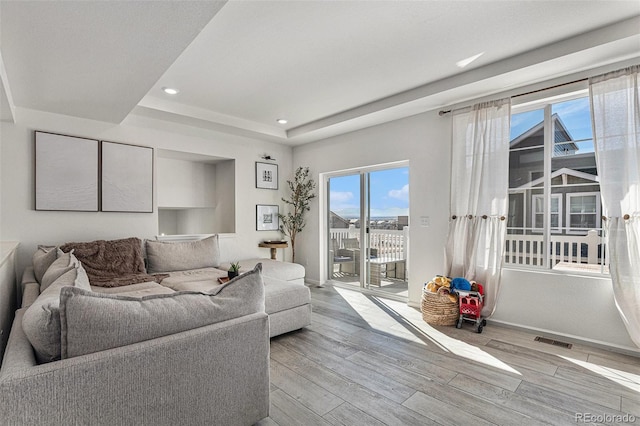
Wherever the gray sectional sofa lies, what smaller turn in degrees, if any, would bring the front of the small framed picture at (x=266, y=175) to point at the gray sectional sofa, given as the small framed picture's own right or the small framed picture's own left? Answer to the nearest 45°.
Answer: approximately 45° to the small framed picture's own right

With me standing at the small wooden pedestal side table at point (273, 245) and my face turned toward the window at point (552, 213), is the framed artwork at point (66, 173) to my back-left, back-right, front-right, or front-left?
back-right

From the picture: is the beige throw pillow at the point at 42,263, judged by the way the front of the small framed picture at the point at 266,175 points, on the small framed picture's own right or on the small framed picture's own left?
on the small framed picture's own right

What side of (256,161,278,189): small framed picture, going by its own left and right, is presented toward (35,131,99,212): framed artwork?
right

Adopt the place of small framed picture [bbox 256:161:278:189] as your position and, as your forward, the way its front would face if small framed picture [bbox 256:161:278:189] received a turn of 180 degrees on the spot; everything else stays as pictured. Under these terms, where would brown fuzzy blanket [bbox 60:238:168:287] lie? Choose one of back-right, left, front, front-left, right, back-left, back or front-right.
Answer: left

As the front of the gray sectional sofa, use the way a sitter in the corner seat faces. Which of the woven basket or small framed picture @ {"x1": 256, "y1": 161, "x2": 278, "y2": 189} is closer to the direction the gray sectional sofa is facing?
the woven basket
